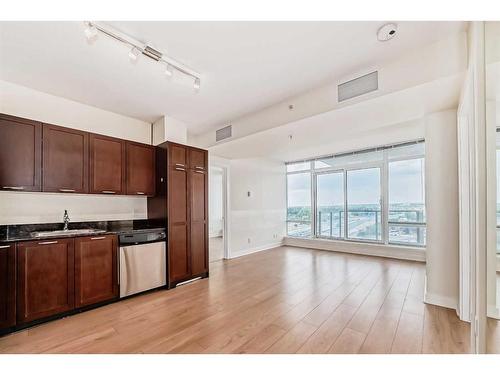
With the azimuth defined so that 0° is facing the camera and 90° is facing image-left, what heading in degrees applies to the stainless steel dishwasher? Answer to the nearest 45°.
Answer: approximately 315°

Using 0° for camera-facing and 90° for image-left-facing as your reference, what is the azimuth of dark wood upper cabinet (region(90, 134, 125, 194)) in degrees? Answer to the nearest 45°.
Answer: approximately 315°

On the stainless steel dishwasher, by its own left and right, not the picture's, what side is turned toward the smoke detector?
front

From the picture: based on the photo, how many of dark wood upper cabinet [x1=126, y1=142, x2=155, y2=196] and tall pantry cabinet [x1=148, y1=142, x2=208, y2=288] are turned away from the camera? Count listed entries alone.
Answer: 0

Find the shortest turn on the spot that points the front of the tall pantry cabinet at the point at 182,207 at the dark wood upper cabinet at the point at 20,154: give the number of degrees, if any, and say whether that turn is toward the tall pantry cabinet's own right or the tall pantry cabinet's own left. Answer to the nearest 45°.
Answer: approximately 90° to the tall pantry cabinet's own right

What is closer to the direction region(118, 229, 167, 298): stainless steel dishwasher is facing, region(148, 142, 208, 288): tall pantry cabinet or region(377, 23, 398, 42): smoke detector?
the smoke detector

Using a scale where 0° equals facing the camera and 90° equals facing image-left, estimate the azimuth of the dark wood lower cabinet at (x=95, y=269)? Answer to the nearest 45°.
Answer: approximately 315°

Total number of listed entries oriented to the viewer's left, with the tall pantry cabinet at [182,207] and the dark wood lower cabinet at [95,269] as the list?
0

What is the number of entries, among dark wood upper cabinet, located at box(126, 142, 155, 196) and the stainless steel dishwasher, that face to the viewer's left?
0
